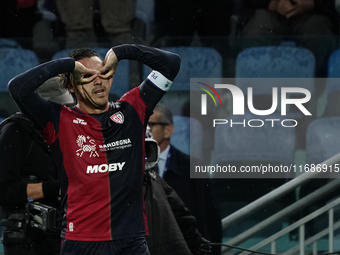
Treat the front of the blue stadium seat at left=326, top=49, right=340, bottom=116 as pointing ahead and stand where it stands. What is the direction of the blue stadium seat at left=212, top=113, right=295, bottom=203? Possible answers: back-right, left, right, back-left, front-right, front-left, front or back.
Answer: right

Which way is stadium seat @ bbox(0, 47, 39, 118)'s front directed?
toward the camera

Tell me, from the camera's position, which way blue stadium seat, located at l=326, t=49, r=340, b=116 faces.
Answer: facing the viewer

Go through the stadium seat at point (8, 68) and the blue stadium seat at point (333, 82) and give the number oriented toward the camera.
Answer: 2

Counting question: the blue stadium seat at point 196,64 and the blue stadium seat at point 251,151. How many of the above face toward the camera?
2

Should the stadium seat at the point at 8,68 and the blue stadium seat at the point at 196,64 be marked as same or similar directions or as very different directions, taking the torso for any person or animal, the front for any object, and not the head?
same or similar directions

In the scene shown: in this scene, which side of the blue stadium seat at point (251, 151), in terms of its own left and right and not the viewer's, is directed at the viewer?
front

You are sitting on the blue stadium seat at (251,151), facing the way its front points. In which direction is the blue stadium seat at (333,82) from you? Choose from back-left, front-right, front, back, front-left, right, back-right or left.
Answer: left

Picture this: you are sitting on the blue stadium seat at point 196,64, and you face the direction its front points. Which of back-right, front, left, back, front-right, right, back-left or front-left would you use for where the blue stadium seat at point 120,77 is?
right

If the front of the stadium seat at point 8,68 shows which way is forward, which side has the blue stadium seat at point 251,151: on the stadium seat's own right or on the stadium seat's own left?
on the stadium seat's own left

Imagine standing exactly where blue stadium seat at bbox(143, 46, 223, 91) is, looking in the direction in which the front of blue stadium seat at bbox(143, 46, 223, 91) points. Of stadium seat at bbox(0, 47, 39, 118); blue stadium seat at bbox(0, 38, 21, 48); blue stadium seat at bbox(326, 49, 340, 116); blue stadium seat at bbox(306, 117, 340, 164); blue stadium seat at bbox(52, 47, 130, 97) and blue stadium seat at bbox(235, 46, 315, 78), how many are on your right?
3

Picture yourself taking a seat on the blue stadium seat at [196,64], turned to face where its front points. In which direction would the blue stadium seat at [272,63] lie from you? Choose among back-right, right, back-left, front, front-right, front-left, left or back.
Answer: left

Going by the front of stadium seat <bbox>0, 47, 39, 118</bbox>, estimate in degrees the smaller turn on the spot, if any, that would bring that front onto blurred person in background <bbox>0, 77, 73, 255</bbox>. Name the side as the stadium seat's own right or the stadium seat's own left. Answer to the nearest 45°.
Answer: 0° — it already faces them
